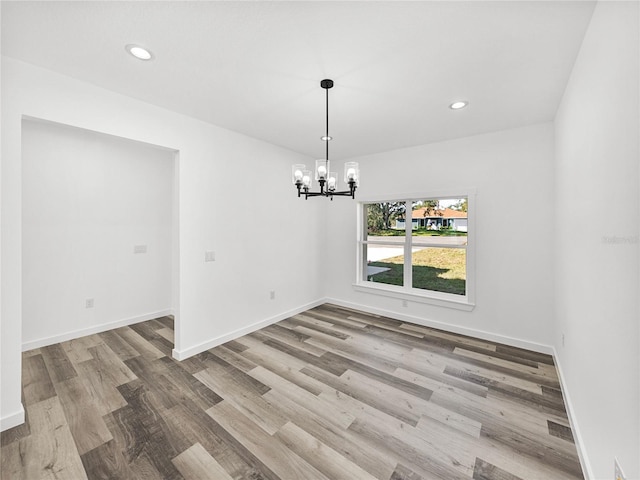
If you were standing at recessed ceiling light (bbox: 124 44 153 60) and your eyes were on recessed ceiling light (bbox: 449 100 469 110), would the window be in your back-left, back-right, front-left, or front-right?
front-left

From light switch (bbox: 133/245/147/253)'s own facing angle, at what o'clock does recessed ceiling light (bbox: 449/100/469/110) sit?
The recessed ceiling light is roughly at 11 o'clock from the light switch.

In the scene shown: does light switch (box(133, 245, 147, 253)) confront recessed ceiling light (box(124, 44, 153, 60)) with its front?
yes

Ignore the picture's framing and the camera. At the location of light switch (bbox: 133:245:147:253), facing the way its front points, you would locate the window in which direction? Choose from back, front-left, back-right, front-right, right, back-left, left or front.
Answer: front-left

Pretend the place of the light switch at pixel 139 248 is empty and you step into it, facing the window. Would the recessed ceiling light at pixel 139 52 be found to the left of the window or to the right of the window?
right

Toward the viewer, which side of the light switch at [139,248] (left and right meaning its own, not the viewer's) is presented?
front

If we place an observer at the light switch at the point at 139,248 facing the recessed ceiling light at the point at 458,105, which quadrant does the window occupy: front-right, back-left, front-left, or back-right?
front-left
